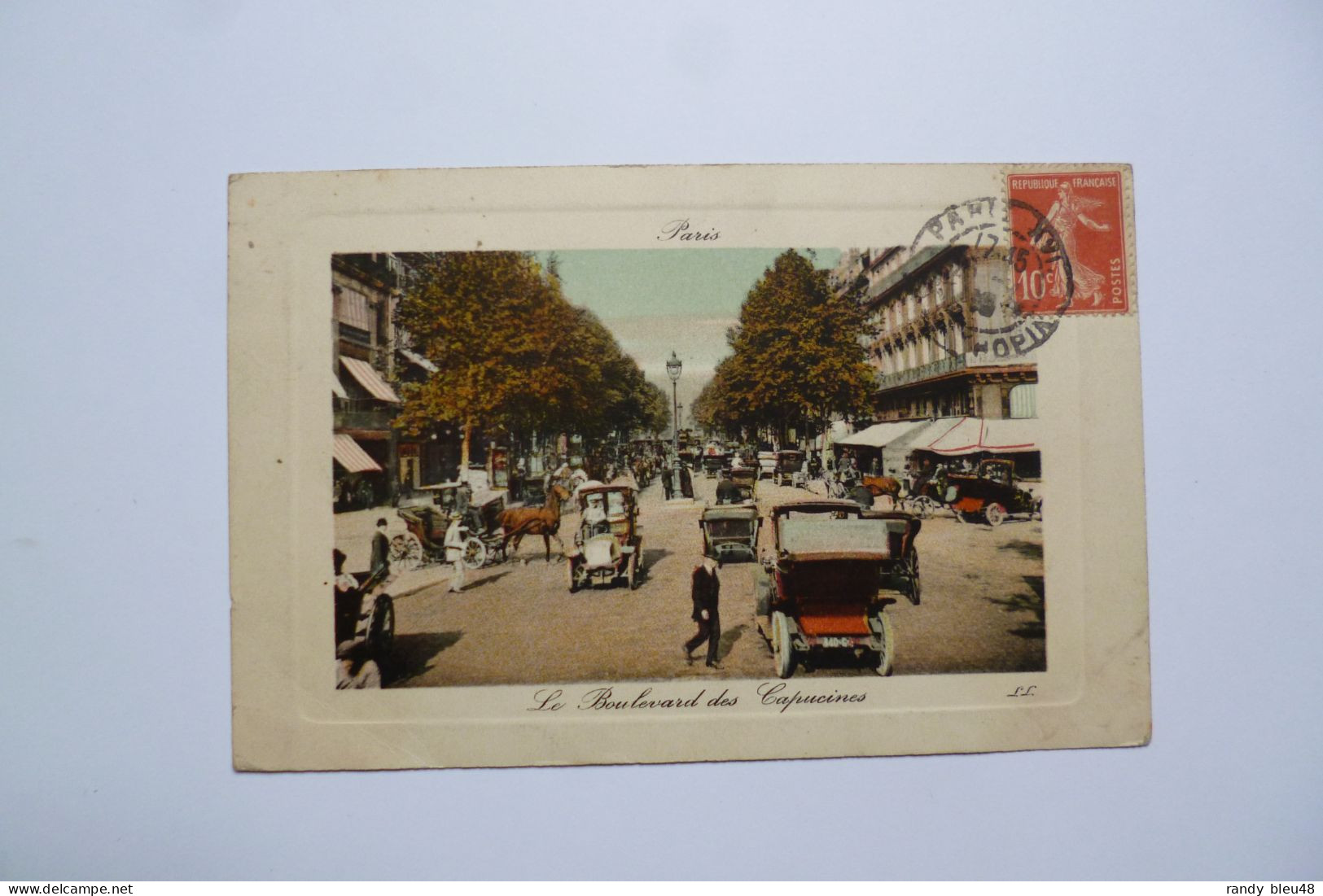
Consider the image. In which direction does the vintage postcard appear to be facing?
toward the camera

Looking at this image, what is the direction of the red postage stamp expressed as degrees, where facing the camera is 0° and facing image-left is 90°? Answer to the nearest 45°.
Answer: approximately 0°
